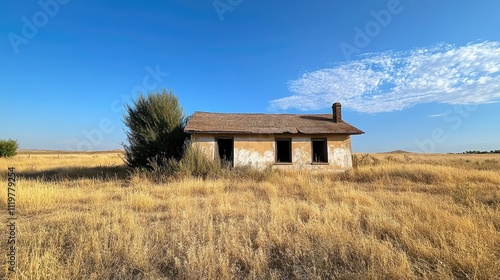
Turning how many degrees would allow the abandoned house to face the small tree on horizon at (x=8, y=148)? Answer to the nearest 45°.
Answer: approximately 90° to its right

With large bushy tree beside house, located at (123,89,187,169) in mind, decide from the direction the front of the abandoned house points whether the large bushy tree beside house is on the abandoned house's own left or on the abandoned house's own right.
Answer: on the abandoned house's own right

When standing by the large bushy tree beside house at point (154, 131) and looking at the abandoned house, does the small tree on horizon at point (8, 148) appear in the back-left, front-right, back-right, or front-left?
back-left

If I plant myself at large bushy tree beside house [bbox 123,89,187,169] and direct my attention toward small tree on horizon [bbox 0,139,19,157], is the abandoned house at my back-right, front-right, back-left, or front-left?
back-right

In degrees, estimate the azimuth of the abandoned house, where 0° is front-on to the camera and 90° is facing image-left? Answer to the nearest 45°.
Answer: approximately 0°
